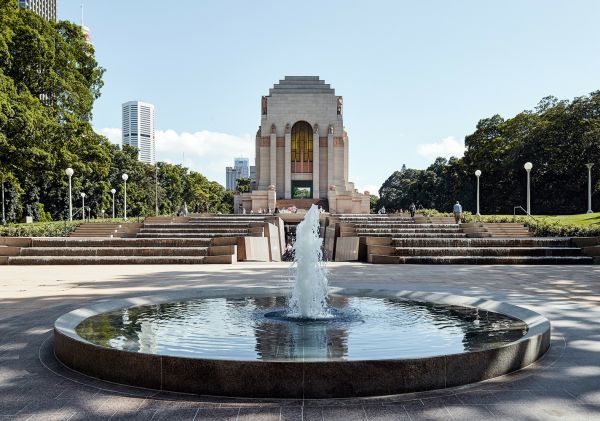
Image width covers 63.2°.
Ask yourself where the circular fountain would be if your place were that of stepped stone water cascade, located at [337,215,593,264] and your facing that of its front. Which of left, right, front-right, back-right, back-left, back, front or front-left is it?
front

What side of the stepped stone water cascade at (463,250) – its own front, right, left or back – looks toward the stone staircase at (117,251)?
right

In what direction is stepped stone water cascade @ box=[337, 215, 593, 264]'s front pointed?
toward the camera

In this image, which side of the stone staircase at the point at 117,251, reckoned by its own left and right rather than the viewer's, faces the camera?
front

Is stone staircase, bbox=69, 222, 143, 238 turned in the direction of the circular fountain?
yes

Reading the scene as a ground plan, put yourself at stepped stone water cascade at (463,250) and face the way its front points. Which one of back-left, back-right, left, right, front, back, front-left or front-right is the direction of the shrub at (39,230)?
right
